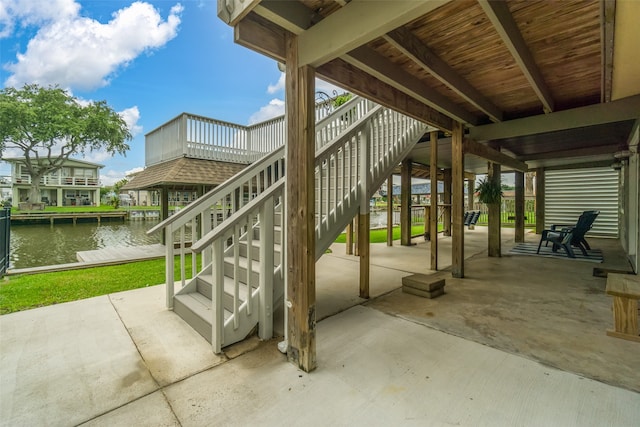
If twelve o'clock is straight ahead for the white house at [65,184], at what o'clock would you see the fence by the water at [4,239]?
The fence by the water is roughly at 12 o'clock from the white house.

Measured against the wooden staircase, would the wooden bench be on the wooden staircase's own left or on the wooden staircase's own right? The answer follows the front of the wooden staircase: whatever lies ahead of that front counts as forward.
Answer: on the wooden staircase's own left

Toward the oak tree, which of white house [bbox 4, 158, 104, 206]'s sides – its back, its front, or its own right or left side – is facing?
front

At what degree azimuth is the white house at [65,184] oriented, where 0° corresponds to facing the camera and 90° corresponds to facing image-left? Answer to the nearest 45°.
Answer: approximately 0°

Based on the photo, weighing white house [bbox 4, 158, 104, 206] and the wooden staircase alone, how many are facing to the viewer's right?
0

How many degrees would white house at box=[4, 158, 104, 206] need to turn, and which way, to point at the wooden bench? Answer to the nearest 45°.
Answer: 0° — it already faces it

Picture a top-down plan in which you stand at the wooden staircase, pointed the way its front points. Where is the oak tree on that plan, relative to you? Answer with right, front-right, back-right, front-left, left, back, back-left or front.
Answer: right

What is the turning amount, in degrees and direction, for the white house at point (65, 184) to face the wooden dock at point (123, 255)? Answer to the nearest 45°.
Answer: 0° — it already faces it

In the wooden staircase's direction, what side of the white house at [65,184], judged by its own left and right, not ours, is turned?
front

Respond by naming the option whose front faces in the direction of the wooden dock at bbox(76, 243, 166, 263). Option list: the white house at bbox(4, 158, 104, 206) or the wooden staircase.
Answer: the white house

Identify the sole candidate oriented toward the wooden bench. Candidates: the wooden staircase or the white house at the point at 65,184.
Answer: the white house

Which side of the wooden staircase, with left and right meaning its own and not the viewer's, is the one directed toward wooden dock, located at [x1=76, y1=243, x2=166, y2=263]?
right

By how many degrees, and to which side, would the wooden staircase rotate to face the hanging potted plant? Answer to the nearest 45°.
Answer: approximately 180°

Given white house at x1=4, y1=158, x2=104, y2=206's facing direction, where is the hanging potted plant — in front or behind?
in front
